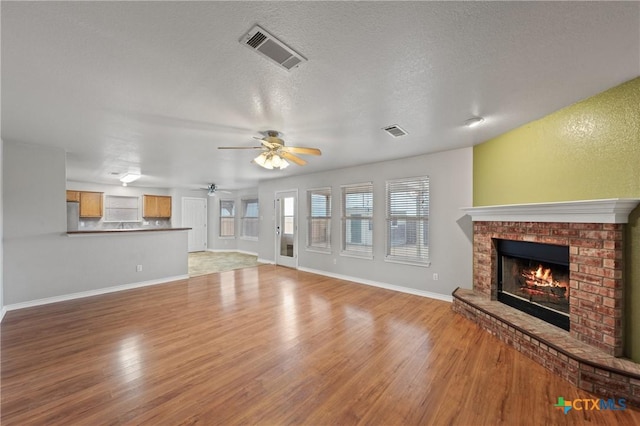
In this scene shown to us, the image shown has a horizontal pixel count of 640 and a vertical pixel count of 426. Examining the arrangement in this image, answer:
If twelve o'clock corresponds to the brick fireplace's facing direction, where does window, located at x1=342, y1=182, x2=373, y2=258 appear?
The window is roughly at 2 o'clock from the brick fireplace.

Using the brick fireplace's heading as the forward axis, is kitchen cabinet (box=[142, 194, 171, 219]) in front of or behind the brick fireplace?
in front

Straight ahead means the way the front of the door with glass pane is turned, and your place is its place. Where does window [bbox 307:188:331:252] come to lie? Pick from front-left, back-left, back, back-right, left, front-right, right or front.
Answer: left

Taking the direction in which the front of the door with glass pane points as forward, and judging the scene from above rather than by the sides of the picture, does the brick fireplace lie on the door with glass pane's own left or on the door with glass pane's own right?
on the door with glass pane's own left

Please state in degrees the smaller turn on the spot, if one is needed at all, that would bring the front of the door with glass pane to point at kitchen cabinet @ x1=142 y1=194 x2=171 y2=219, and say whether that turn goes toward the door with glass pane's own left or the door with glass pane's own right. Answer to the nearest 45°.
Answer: approximately 90° to the door with glass pane's own right

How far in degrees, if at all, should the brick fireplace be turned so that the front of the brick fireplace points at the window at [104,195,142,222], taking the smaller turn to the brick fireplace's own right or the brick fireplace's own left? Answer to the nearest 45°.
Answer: approximately 45° to the brick fireplace's own right

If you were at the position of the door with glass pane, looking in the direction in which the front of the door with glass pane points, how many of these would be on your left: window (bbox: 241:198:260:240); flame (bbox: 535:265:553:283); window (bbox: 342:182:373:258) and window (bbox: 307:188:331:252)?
3

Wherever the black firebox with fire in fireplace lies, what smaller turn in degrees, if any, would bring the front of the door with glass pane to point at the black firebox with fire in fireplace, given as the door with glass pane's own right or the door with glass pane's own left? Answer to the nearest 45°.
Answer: approximately 90° to the door with glass pane's own left

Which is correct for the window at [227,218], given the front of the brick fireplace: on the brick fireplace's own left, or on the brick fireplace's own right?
on the brick fireplace's own right

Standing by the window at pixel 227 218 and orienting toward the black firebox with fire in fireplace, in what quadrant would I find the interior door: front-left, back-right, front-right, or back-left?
back-right

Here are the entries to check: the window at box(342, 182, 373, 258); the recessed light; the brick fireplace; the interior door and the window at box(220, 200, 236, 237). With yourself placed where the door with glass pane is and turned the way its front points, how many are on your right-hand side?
2

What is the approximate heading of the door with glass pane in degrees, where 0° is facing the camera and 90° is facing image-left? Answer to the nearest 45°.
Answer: approximately 45°

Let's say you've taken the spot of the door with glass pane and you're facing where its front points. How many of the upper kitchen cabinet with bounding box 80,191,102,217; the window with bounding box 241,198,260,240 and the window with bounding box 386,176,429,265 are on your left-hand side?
1

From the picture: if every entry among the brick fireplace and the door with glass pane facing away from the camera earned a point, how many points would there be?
0

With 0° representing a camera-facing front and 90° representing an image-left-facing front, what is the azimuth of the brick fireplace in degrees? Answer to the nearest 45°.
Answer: approximately 45°
